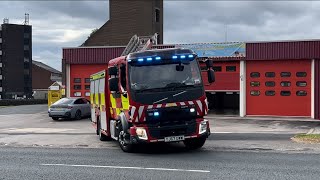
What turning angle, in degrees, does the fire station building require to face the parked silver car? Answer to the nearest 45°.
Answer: approximately 90° to its right

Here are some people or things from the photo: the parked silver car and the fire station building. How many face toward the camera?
1

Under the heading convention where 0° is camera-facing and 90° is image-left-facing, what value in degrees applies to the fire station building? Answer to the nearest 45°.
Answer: approximately 0°

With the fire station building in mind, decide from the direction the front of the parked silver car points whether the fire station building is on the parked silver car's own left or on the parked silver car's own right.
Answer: on the parked silver car's own right
